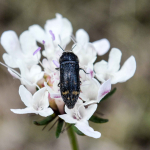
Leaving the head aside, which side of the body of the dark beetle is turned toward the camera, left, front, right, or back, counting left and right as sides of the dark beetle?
back

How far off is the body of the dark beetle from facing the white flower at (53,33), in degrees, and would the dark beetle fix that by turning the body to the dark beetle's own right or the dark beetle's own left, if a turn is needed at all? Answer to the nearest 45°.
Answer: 0° — it already faces it

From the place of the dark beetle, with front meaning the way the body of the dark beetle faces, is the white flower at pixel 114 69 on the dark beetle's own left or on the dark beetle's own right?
on the dark beetle's own right

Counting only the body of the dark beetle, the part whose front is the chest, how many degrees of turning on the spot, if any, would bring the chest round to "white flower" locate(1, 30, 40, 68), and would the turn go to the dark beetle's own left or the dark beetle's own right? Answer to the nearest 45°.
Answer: approximately 45° to the dark beetle's own left
